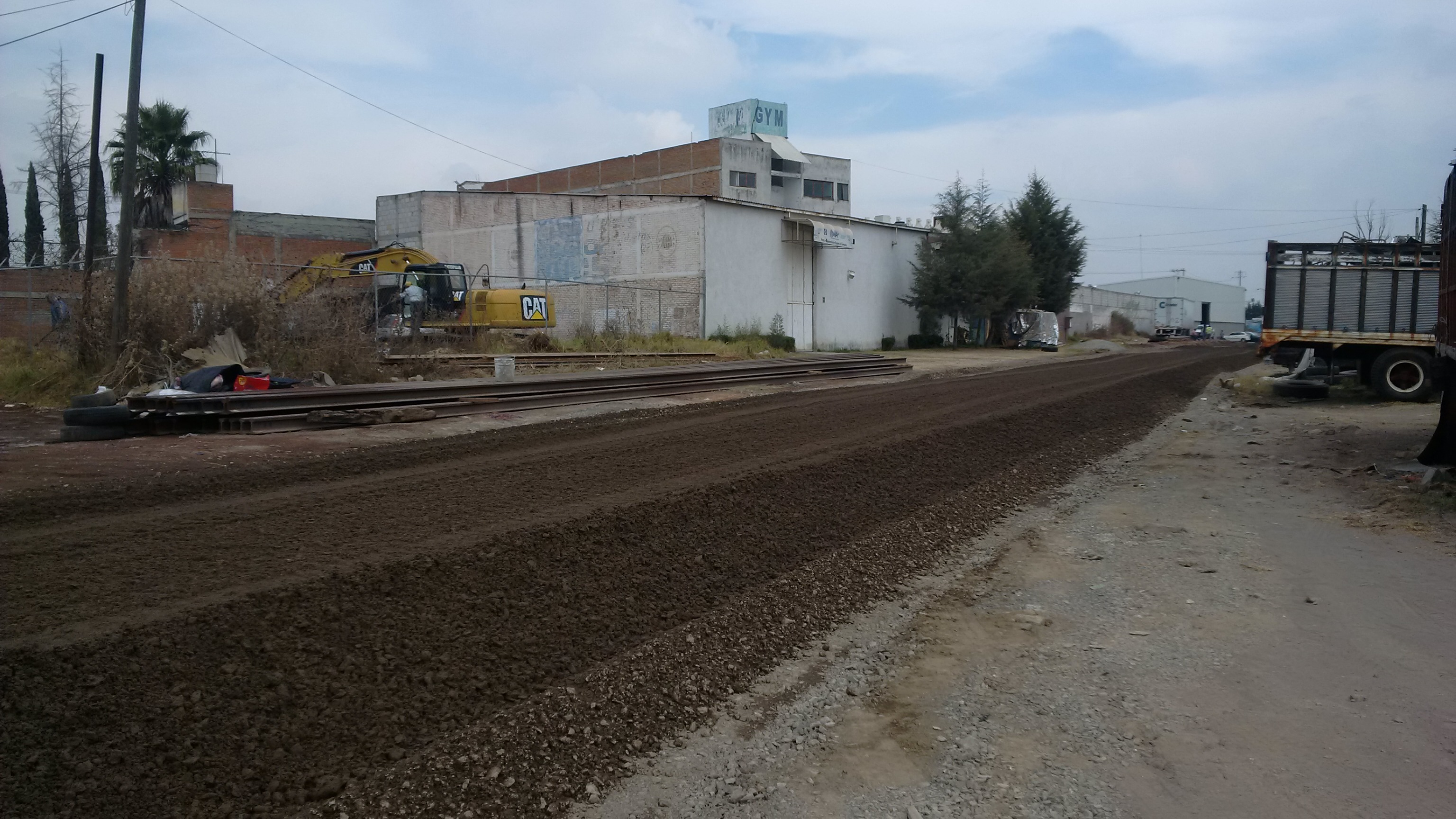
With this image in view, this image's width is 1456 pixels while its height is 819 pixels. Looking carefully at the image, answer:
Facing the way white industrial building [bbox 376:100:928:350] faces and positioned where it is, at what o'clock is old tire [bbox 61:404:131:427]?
The old tire is roughly at 2 o'clock from the white industrial building.

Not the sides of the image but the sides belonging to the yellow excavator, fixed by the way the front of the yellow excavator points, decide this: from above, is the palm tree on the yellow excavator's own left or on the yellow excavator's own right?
on the yellow excavator's own right

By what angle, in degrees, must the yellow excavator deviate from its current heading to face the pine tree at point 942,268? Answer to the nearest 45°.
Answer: approximately 135° to its right

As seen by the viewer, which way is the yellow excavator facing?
to the viewer's left

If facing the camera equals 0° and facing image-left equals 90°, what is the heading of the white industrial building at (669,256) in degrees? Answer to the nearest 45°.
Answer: approximately 315°

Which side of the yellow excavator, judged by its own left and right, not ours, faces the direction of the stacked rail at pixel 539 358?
left

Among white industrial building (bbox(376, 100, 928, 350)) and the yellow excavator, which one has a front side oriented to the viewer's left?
the yellow excavator

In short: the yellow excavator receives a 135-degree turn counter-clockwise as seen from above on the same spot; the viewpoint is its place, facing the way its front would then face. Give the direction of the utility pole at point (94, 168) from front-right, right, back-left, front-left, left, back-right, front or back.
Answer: right

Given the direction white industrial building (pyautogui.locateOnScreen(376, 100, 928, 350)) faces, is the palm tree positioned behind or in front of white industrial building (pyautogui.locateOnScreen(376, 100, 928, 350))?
behind

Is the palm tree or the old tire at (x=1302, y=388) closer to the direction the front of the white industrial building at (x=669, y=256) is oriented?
the old tire

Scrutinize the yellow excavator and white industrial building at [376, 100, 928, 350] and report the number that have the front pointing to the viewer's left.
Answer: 1
